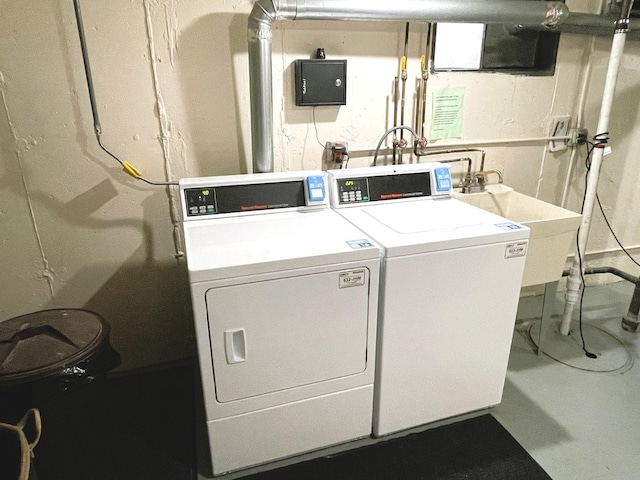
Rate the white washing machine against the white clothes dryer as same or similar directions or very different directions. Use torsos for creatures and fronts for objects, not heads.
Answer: same or similar directions

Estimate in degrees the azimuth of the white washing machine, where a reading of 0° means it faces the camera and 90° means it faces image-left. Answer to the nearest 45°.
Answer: approximately 315°

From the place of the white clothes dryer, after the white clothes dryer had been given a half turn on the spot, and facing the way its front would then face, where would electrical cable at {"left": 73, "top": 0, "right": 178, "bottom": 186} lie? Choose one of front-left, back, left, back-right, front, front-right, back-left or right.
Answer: front

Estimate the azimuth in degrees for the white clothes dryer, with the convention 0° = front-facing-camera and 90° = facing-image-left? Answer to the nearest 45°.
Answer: approximately 315°

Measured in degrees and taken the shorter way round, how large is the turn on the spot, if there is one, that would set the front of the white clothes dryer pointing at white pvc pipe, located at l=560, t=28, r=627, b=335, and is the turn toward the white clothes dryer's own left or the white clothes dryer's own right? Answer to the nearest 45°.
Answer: approximately 90° to the white clothes dryer's own left

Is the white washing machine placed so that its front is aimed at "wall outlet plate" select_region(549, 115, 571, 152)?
no

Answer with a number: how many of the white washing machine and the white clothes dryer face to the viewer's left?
0

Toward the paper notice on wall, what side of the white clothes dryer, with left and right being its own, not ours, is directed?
left

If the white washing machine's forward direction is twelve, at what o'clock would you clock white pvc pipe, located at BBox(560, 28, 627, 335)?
The white pvc pipe is roughly at 9 o'clock from the white washing machine.

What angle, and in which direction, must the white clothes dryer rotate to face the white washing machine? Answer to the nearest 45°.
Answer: approximately 45° to its left

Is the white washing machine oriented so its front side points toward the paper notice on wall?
no

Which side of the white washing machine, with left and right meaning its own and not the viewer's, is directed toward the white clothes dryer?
right

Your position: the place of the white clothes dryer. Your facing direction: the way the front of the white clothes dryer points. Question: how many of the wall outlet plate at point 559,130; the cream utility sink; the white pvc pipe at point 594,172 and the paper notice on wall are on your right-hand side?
0

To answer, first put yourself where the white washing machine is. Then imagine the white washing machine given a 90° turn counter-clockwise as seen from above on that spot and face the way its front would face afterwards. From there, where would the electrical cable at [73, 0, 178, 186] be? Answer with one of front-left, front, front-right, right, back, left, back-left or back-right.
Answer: back-left

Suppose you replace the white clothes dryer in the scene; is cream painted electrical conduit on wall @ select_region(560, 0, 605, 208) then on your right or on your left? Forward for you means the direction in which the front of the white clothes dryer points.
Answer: on your left

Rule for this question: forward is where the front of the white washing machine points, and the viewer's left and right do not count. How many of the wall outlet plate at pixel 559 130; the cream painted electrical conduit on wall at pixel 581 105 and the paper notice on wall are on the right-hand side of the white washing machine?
0

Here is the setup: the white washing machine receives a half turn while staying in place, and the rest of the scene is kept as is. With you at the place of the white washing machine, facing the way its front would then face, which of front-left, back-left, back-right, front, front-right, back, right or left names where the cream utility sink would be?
right
